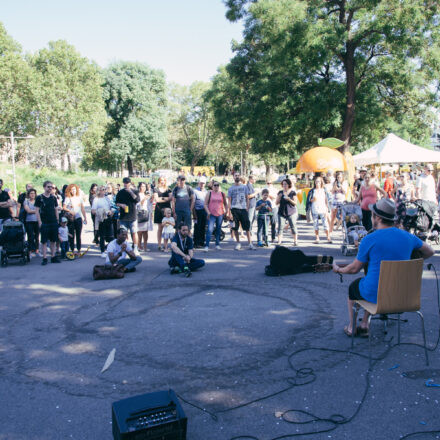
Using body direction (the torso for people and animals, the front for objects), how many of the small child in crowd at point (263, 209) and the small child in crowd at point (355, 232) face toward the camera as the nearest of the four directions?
2

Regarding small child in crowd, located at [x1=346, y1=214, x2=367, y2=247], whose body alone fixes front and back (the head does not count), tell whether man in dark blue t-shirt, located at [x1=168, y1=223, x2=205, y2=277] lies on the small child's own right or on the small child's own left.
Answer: on the small child's own right

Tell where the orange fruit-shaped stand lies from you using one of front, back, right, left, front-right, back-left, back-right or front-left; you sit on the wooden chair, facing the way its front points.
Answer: front-right

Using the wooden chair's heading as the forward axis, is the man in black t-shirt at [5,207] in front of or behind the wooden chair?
in front

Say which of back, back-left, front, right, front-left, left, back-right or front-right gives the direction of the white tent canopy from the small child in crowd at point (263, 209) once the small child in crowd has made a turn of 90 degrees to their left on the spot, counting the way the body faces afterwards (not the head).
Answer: front-left

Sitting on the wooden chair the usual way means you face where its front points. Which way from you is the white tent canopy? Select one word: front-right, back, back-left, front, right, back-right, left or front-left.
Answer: front-right

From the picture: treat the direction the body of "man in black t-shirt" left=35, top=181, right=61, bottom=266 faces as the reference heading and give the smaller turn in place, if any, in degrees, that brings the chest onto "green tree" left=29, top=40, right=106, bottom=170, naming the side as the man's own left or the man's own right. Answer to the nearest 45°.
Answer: approximately 135° to the man's own left

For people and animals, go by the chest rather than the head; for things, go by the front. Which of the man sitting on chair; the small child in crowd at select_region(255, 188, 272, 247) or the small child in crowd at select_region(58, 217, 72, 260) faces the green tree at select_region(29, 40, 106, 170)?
the man sitting on chair

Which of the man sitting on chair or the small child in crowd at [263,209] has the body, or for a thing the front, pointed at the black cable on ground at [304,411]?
the small child in crowd

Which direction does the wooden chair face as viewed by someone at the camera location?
facing away from the viewer and to the left of the viewer

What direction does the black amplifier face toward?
away from the camera

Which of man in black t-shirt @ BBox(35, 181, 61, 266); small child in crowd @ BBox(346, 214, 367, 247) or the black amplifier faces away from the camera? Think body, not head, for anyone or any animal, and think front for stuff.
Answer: the black amplifier
